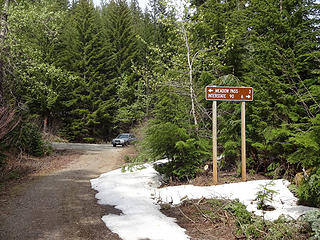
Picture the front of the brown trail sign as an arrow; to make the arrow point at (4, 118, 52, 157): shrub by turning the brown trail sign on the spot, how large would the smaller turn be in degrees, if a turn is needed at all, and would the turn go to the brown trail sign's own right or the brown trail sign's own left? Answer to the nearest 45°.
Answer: approximately 135° to the brown trail sign's own right

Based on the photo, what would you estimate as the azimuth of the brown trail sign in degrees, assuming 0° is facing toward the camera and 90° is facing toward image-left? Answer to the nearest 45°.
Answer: approximately 0°

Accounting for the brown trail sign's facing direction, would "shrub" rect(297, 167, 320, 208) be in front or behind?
in front

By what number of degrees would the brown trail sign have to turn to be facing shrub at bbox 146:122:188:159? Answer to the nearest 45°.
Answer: approximately 90° to its right

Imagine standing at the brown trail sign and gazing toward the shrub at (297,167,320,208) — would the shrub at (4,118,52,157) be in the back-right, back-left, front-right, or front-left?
back-right
